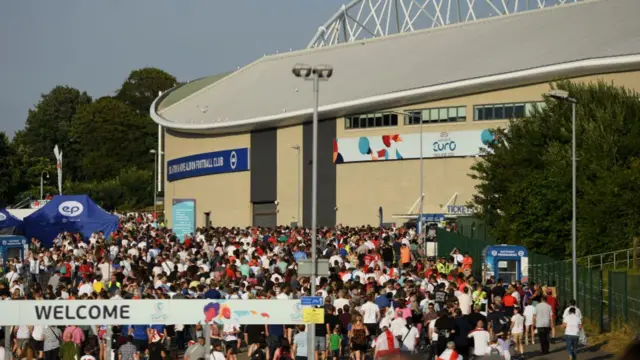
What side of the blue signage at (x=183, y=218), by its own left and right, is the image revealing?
front

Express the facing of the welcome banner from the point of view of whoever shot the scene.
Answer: facing the viewer

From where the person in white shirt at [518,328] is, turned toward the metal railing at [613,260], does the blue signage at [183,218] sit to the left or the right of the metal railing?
left

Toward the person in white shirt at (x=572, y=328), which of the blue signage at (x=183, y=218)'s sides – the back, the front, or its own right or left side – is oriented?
front

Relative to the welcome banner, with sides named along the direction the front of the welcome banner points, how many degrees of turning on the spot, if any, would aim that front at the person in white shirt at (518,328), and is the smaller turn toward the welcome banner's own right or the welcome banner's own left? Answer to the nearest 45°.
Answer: approximately 135° to the welcome banner's own left
